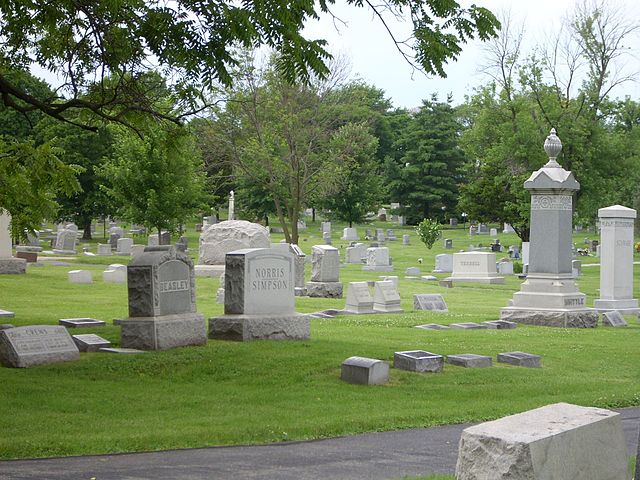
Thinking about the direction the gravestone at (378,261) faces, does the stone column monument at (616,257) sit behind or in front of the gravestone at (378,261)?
in front

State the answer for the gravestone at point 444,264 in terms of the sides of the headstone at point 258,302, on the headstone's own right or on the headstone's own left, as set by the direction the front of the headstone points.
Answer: on the headstone's own left

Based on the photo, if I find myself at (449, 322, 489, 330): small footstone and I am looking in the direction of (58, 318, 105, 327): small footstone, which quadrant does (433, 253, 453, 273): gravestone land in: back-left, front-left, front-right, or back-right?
back-right

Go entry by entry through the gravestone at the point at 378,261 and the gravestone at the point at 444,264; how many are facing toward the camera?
2

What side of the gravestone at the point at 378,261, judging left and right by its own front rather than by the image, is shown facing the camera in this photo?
front

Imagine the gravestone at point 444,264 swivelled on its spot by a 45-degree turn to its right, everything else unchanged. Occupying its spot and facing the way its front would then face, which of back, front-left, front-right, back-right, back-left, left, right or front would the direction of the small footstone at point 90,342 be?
front-left

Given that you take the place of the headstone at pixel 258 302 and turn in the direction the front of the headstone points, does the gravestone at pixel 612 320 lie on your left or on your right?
on your left

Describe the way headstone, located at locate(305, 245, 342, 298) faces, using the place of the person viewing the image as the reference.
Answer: facing the viewer and to the right of the viewer

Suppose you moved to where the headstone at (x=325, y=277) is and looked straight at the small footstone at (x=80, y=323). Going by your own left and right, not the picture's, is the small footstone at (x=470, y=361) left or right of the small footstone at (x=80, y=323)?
left

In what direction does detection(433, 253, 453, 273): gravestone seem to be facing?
toward the camera

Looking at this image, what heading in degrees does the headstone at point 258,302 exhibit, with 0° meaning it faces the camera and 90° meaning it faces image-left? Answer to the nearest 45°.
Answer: approximately 315°
